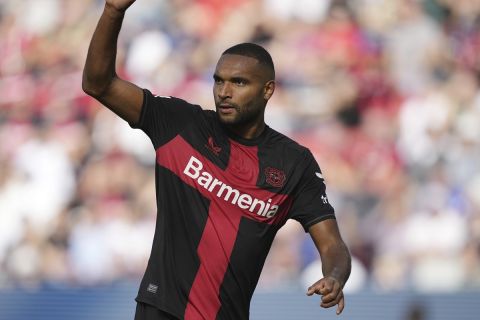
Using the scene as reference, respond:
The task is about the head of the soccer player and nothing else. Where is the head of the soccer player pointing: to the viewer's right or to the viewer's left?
to the viewer's left

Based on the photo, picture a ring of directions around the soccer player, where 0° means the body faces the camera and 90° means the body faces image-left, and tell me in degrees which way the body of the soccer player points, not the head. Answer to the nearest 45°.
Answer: approximately 0°
